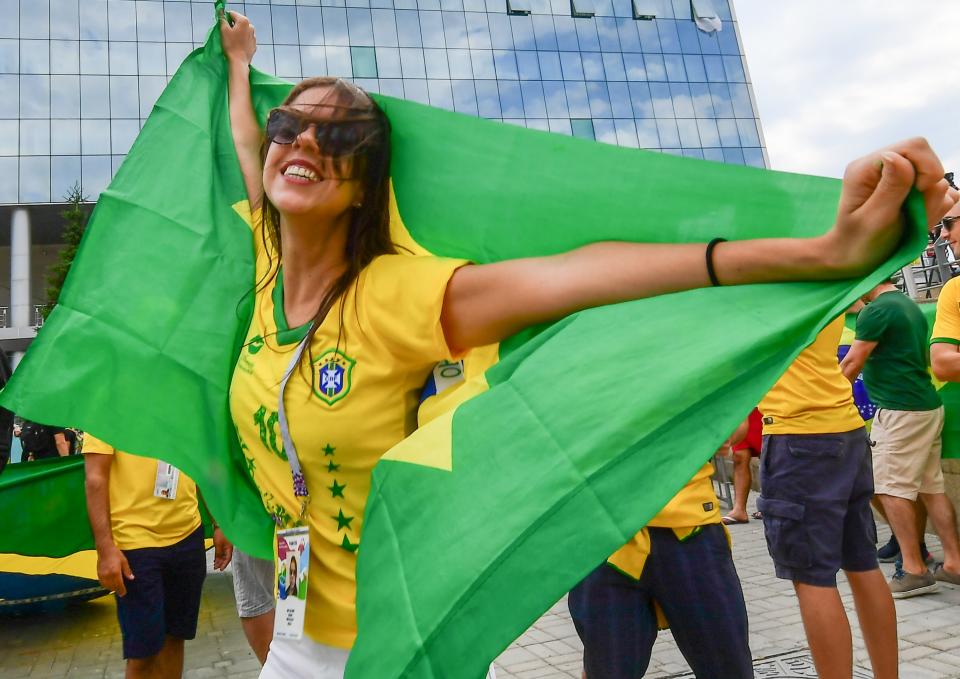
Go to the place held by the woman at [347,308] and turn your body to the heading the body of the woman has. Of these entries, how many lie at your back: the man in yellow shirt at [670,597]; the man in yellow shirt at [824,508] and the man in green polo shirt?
3

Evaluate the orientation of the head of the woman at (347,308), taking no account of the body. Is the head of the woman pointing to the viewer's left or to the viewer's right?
to the viewer's left

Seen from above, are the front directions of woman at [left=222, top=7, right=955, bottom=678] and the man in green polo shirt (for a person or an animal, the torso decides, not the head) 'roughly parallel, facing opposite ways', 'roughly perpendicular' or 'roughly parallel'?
roughly perpendicular

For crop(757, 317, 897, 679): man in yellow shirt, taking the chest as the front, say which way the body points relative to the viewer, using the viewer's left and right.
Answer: facing away from the viewer and to the left of the viewer

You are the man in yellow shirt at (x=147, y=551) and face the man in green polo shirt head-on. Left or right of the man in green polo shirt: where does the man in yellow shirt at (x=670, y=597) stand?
right

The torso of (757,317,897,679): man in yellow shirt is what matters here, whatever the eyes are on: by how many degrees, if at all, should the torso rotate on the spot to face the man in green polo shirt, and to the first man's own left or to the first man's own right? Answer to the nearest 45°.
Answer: approximately 45° to the first man's own right

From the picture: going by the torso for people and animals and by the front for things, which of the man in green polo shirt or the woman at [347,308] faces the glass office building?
the man in green polo shirt

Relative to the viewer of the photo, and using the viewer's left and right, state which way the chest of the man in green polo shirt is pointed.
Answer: facing away from the viewer and to the left of the viewer

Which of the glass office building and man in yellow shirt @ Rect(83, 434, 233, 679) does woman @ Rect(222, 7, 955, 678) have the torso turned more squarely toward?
the man in yellow shirt
